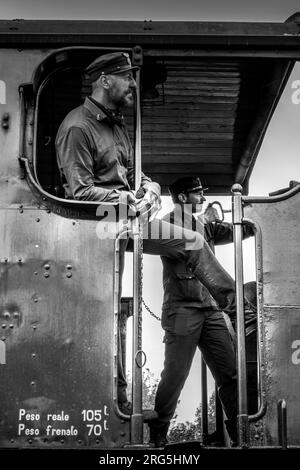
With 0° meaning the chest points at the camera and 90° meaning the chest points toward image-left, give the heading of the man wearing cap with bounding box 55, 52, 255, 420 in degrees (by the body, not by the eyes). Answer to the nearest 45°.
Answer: approximately 270°

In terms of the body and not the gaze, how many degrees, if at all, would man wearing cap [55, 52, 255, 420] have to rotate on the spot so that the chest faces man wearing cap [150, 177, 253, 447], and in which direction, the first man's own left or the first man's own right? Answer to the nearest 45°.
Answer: approximately 45° to the first man's own left

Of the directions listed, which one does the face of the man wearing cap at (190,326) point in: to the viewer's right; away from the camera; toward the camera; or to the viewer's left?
to the viewer's right

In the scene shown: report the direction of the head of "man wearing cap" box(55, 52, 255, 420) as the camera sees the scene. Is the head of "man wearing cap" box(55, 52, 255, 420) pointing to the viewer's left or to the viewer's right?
to the viewer's right

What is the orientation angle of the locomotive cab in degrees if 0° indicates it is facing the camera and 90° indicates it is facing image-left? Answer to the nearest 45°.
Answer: approximately 90°

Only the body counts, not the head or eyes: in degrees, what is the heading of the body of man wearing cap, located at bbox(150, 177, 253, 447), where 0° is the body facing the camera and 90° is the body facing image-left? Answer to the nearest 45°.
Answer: approximately 315°
